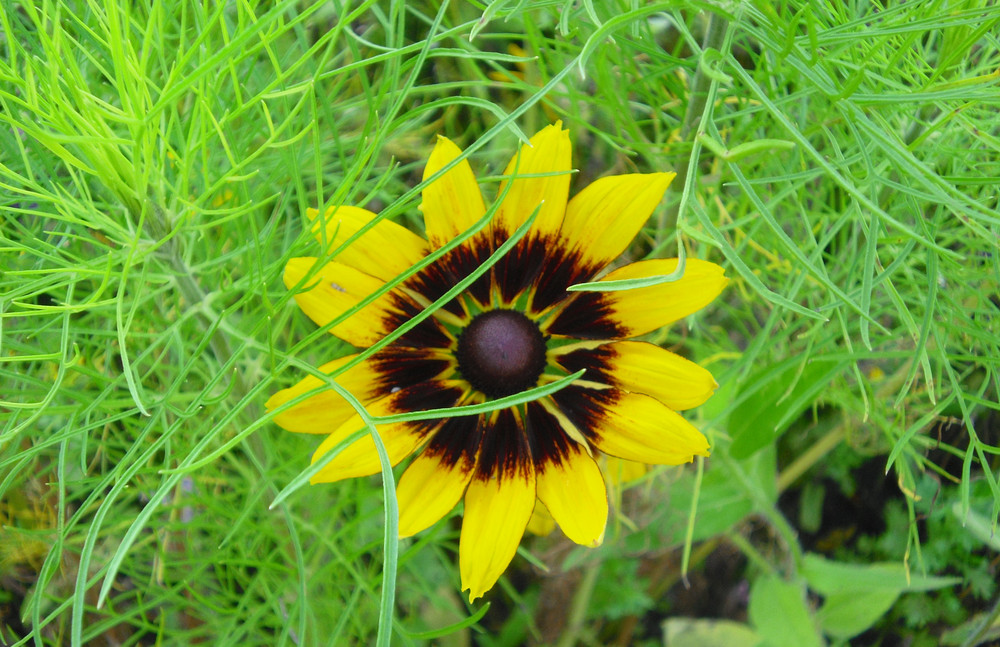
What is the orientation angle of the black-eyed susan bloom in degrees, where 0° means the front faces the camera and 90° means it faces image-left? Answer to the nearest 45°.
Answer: approximately 0°
